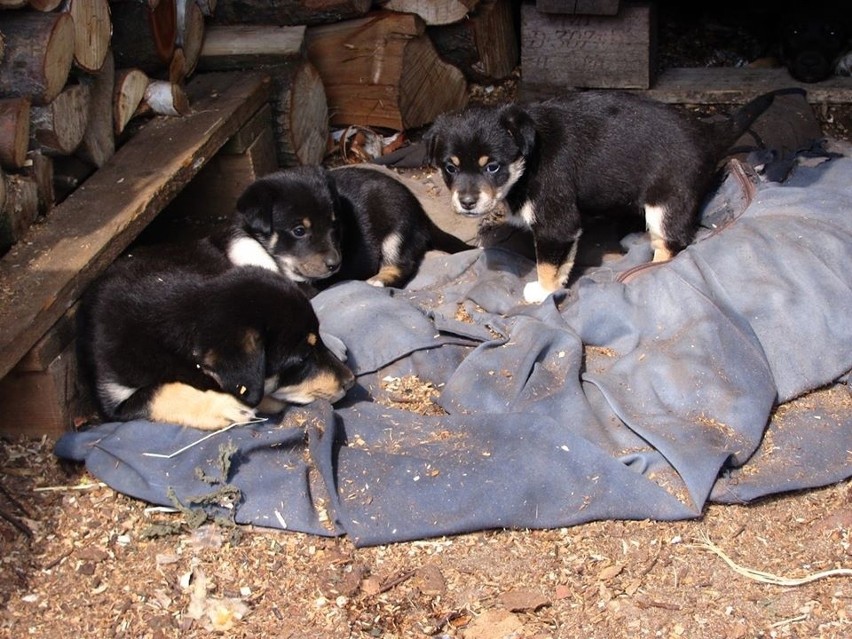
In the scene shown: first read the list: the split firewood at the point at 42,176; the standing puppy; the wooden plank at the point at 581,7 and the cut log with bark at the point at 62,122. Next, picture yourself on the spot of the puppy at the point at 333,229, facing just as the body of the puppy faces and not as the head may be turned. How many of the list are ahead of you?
2

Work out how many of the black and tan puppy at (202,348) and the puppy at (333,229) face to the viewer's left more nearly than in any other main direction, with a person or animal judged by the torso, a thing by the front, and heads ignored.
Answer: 1

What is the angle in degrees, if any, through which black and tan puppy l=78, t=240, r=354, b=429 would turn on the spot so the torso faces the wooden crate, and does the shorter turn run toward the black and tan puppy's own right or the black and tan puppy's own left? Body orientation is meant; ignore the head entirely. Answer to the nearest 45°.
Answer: approximately 45° to the black and tan puppy's own left

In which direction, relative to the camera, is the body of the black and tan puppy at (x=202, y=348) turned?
to the viewer's right

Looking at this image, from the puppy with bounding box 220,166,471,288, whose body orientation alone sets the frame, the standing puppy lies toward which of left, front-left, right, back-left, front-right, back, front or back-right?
back

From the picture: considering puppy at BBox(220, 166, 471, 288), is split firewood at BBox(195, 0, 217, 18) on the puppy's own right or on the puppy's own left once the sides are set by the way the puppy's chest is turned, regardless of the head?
on the puppy's own right

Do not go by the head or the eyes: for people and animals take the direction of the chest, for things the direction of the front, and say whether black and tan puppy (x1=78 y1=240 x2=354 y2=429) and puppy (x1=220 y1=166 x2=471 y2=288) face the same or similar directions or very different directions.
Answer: very different directions

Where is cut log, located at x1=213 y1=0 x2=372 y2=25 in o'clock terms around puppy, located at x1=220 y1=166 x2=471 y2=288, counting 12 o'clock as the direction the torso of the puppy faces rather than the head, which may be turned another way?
The cut log is roughly at 3 o'clock from the puppy.

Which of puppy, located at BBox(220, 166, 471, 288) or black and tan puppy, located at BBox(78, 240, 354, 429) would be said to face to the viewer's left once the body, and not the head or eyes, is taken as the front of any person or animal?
the puppy

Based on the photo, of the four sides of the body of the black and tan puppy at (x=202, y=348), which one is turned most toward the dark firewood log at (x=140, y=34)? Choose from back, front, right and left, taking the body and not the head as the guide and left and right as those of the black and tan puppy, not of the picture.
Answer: left

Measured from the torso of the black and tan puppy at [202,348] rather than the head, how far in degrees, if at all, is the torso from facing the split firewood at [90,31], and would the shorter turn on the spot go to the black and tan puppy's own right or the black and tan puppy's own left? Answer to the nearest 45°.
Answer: approximately 90° to the black and tan puppy's own left

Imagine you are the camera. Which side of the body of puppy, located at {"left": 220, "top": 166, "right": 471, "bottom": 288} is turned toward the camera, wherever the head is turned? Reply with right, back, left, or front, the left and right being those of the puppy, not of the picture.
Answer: left

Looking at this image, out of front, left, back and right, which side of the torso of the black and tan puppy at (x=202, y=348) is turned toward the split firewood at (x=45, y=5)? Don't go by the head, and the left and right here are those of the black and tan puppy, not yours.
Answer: left

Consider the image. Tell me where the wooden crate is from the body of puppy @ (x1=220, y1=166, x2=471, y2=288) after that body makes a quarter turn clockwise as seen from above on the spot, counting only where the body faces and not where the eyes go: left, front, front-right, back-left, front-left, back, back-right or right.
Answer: front-right
